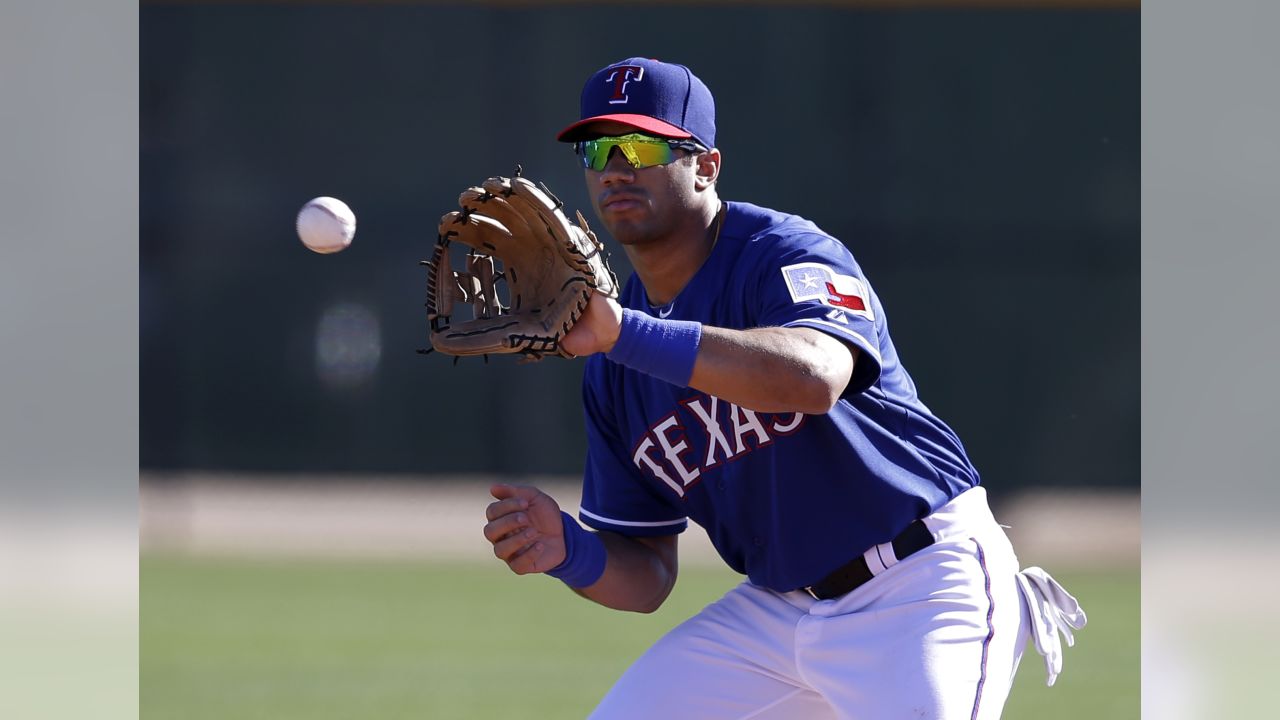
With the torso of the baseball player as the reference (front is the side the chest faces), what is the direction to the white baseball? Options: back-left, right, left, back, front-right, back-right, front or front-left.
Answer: front-right

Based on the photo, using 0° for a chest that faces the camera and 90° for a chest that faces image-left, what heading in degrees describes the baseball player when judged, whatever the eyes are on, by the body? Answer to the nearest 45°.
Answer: approximately 45°

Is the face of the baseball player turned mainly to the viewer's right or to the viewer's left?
to the viewer's left
